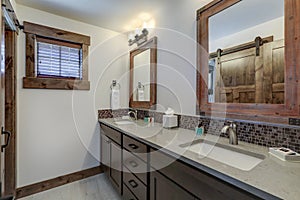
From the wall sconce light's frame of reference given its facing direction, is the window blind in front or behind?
in front

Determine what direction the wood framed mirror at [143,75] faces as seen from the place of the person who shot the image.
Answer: facing the viewer and to the left of the viewer

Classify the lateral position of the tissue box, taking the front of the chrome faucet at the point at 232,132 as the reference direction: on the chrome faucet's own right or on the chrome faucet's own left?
on the chrome faucet's own right

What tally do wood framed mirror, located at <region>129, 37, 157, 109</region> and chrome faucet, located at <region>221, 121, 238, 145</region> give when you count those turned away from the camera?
0

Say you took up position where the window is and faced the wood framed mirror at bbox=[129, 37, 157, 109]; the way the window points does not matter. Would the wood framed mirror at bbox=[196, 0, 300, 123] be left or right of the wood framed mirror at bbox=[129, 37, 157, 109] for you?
right

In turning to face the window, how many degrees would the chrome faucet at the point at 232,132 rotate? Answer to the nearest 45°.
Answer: approximately 45° to its right

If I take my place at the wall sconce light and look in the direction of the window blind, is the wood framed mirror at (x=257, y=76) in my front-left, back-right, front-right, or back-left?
back-left

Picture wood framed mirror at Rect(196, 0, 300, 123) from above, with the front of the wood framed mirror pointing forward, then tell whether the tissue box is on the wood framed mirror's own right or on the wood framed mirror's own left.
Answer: on the wood framed mirror's own right

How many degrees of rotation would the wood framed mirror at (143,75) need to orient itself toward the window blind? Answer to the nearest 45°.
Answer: approximately 45° to its right

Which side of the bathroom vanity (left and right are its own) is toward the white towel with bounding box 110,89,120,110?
right
